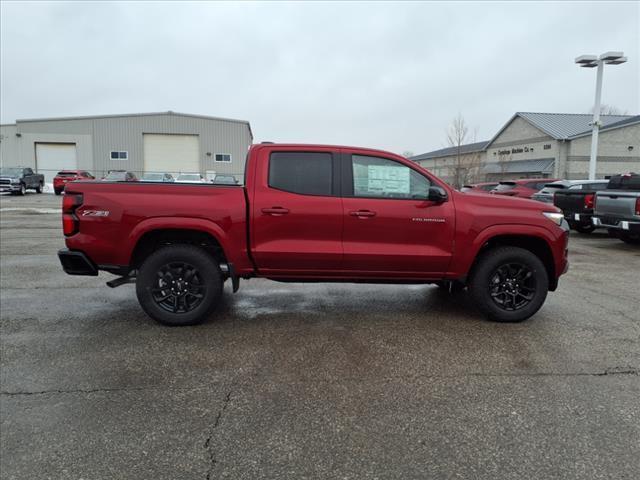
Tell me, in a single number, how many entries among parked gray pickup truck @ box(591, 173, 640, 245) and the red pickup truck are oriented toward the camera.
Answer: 0

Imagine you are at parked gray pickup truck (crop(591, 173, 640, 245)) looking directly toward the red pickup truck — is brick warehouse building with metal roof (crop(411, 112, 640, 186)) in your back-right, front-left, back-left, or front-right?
back-right

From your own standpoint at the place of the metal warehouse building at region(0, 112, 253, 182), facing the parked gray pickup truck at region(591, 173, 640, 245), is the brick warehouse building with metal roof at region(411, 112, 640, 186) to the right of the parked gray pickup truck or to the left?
left

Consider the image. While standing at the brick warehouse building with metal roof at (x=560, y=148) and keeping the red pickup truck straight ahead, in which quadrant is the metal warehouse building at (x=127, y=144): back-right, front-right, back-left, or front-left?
front-right

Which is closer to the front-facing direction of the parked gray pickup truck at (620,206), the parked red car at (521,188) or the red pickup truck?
the parked red car

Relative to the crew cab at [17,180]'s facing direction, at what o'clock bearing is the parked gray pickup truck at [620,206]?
The parked gray pickup truck is roughly at 10 o'clock from the crew cab.

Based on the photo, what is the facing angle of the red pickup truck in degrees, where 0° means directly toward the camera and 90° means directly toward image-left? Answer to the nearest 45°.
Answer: approximately 270°

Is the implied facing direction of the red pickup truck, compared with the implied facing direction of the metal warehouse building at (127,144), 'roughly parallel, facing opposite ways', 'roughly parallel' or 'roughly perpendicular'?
roughly perpendicular

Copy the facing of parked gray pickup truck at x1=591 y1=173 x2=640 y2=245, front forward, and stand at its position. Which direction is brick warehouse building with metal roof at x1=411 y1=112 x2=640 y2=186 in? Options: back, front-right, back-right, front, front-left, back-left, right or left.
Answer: front-left

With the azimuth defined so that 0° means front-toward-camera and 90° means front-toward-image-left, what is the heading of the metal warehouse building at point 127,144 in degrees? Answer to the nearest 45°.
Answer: approximately 0°

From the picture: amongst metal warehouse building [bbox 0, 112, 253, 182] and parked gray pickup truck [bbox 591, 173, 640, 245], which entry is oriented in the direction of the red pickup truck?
the metal warehouse building

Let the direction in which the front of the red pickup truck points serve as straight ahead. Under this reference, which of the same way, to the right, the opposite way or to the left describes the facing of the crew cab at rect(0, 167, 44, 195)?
to the right

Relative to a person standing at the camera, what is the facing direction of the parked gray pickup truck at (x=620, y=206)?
facing away from the viewer and to the right of the viewer

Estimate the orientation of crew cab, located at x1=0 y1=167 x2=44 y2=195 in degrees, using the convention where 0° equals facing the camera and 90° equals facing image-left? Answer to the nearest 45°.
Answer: approximately 45°
